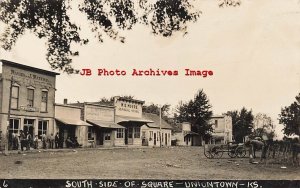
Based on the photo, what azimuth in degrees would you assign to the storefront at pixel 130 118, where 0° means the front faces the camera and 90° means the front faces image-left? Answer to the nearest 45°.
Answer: approximately 315°

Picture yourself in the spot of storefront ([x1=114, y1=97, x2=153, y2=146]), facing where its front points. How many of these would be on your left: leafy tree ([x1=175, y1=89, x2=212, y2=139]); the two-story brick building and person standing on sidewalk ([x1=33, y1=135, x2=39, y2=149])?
1

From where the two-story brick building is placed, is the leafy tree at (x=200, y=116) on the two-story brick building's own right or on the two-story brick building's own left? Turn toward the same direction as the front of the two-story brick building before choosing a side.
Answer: on the two-story brick building's own left

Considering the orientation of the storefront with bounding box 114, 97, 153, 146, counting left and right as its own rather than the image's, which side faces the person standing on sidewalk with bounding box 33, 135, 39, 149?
right

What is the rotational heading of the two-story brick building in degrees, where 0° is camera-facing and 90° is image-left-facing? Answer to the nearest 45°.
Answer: approximately 315°
